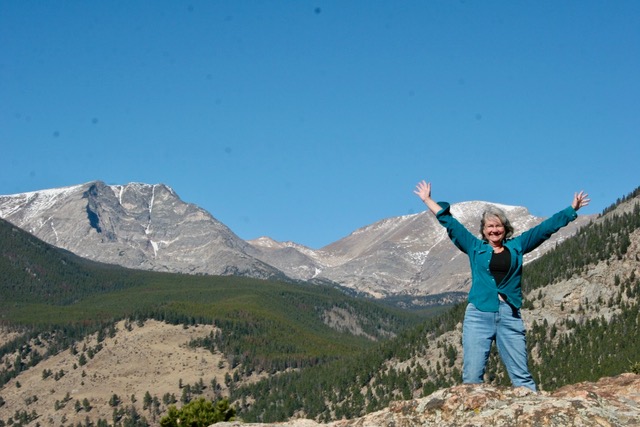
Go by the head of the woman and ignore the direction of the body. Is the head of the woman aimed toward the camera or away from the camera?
toward the camera

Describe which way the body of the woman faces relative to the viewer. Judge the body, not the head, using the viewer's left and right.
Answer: facing the viewer
